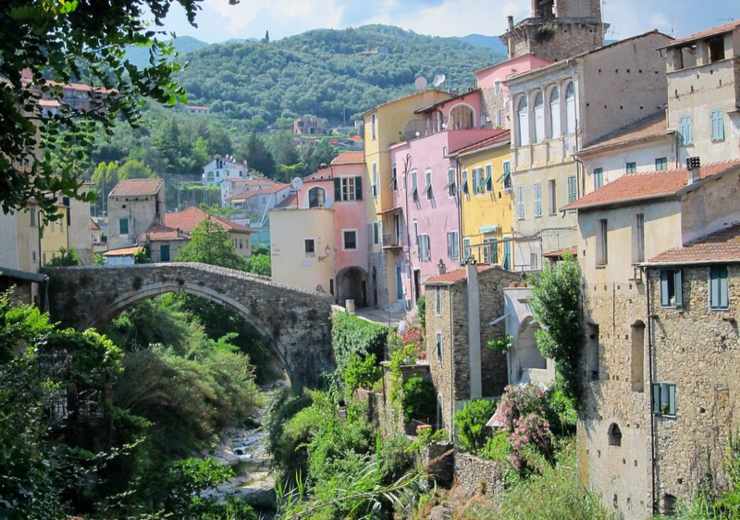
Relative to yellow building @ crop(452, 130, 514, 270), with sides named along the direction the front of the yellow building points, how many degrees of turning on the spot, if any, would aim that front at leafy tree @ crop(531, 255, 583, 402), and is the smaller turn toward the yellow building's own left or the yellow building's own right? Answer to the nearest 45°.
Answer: approximately 45° to the yellow building's own left

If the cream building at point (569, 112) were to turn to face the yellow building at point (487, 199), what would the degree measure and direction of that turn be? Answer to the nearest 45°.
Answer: approximately 90° to its right
